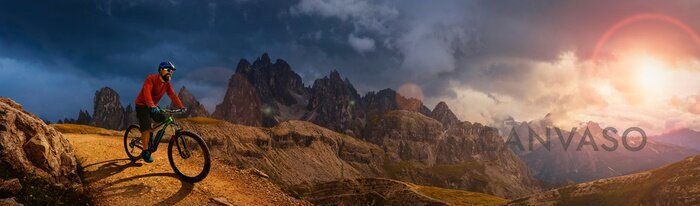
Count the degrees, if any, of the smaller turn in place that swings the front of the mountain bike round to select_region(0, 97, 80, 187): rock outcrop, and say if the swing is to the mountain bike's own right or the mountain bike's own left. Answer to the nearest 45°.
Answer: approximately 135° to the mountain bike's own right

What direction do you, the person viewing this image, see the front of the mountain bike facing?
facing the viewer and to the right of the viewer
